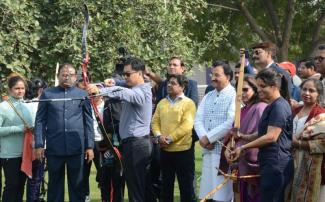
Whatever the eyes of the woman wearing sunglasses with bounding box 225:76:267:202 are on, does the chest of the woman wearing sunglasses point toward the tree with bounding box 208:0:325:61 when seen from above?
no

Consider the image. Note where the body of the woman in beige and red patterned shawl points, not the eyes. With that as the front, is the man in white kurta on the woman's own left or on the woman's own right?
on the woman's own right

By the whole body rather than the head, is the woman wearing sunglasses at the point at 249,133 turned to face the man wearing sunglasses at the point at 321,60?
no

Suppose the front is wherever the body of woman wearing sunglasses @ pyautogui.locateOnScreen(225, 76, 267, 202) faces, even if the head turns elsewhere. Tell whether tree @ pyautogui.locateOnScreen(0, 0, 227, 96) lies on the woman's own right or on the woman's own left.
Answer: on the woman's own right

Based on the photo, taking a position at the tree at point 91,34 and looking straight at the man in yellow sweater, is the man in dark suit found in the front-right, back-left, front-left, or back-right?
front-right

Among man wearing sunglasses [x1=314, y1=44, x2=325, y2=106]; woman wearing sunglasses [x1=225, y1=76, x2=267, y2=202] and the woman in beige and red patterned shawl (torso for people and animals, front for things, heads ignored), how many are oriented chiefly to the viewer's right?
0

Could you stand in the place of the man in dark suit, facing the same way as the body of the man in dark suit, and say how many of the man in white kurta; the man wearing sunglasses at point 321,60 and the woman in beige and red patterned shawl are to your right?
0

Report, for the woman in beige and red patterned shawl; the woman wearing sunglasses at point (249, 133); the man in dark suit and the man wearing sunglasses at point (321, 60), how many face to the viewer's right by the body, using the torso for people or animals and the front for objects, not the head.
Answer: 0

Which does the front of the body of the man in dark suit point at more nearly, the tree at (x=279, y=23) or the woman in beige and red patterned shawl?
the woman in beige and red patterned shawl

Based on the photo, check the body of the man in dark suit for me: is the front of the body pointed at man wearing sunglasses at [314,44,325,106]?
no

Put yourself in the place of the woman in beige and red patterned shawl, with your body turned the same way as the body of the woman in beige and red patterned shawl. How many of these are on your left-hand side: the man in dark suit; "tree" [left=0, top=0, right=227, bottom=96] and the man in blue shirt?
0

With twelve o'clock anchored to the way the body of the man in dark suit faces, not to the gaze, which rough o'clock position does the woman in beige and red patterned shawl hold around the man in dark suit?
The woman in beige and red patterned shawl is roughly at 10 o'clock from the man in dark suit.

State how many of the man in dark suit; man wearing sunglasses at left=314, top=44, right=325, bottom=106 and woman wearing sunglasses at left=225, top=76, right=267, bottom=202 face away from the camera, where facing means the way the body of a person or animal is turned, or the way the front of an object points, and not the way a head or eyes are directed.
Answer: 0

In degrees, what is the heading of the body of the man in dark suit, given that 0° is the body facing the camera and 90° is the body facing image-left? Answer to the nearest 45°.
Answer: approximately 0°

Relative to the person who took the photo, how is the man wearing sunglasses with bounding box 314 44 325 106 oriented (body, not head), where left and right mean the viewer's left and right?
facing the viewer and to the left of the viewer

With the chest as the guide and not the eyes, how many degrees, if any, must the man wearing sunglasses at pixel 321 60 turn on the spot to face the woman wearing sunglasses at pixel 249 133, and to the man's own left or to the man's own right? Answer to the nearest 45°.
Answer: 0° — they already face them
